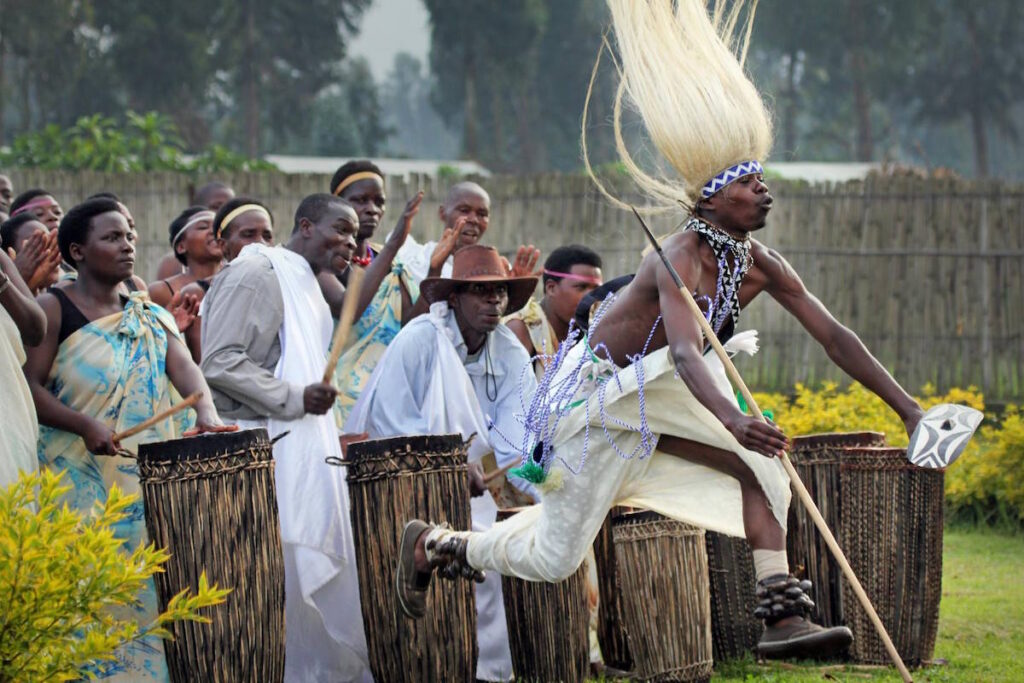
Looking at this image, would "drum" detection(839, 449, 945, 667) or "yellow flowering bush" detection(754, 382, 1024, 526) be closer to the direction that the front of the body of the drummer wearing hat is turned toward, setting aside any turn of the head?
the drum

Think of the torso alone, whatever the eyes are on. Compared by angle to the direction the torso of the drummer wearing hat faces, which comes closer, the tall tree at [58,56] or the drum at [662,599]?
the drum

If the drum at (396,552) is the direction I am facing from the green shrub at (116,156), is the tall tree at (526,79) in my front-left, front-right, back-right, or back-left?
back-left

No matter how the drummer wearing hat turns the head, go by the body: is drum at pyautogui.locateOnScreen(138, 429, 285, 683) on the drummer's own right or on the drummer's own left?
on the drummer's own right

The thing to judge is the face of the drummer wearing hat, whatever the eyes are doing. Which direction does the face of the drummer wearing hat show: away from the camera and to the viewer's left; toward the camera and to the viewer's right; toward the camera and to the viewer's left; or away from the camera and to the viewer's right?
toward the camera and to the viewer's right

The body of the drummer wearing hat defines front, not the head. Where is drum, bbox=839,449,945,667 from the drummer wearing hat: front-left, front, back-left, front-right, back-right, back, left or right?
front-left

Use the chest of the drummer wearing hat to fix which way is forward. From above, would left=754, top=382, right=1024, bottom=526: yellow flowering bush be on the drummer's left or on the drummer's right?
on the drummer's left

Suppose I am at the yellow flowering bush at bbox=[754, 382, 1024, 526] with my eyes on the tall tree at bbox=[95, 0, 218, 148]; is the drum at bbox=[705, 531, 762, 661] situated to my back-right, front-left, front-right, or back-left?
back-left

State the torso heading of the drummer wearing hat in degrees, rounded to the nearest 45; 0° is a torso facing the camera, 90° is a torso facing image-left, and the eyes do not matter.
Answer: approximately 315°

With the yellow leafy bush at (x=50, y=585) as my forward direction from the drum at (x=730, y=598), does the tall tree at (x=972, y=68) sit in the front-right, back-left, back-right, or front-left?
back-right

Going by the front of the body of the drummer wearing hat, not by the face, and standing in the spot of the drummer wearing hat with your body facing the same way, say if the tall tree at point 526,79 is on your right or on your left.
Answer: on your left

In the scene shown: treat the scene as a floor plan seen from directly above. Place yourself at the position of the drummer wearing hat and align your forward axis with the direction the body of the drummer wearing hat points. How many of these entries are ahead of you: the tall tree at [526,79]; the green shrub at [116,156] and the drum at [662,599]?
1

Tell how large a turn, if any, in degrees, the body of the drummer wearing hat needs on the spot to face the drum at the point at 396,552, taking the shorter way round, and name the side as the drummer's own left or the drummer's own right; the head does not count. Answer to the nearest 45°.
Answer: approximately 45° to the drummer's own right

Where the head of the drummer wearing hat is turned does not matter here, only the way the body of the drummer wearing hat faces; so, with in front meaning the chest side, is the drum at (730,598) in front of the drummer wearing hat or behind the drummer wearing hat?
in front
